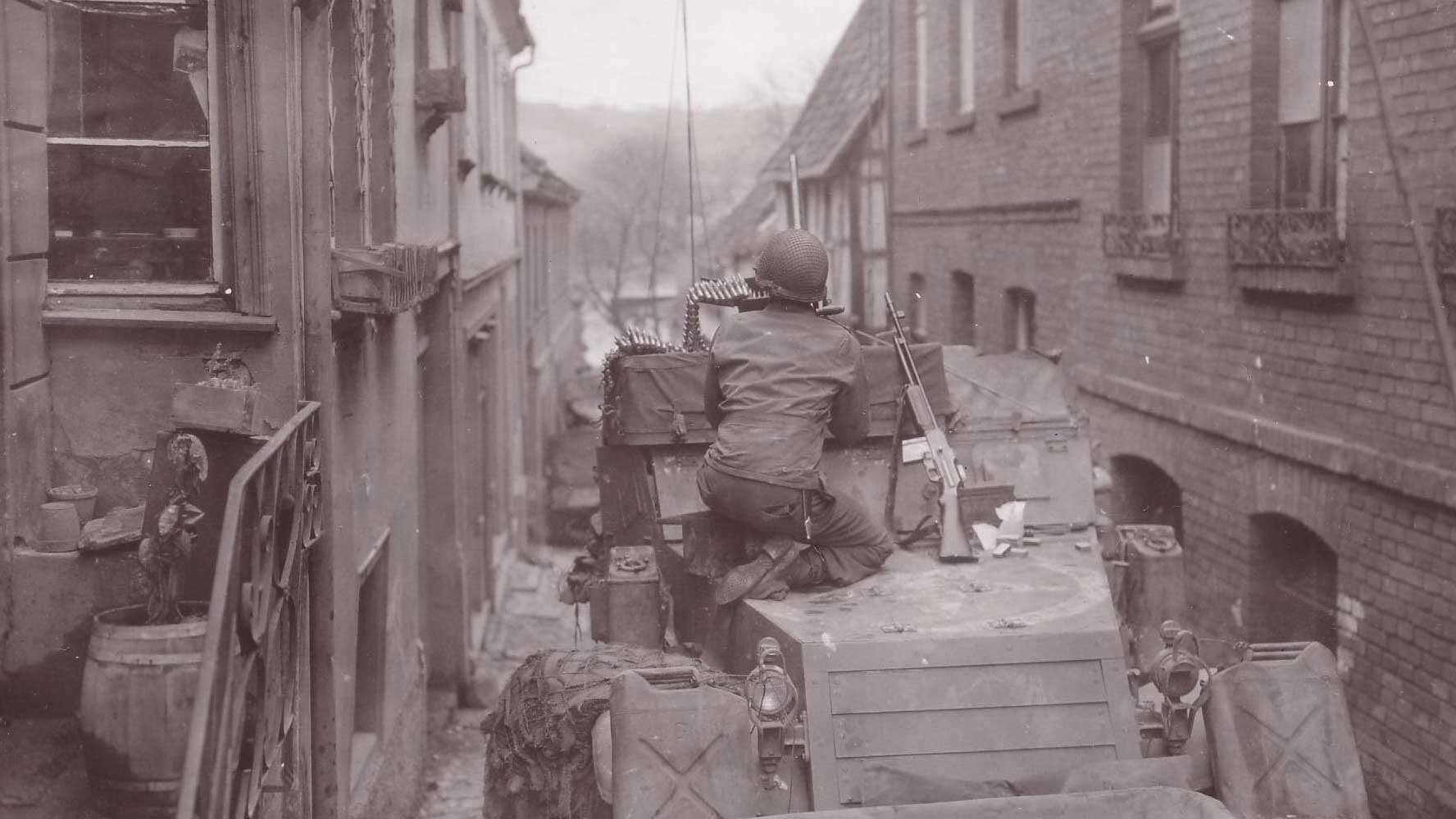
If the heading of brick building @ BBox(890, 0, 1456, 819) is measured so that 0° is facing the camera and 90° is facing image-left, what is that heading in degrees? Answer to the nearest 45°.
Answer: approximately 45°

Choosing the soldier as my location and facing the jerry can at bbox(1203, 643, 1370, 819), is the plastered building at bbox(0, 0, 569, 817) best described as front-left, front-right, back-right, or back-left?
back-right

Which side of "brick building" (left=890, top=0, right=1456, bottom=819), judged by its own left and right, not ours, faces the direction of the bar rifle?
front

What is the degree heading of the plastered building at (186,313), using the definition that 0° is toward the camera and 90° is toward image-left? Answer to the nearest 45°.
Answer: approximately 315°

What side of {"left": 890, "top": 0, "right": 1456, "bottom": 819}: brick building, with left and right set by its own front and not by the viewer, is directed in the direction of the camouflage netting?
front

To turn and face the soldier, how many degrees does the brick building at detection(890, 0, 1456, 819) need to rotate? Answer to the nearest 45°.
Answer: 0° — it already faces them

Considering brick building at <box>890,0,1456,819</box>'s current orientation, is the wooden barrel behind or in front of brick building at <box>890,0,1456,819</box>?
in front

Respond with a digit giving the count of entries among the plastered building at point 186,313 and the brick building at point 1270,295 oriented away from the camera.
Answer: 0

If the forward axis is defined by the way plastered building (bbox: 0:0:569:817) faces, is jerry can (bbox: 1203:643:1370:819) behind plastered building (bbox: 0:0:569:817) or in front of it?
in front

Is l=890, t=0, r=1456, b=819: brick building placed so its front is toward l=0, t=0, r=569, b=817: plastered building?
yes
